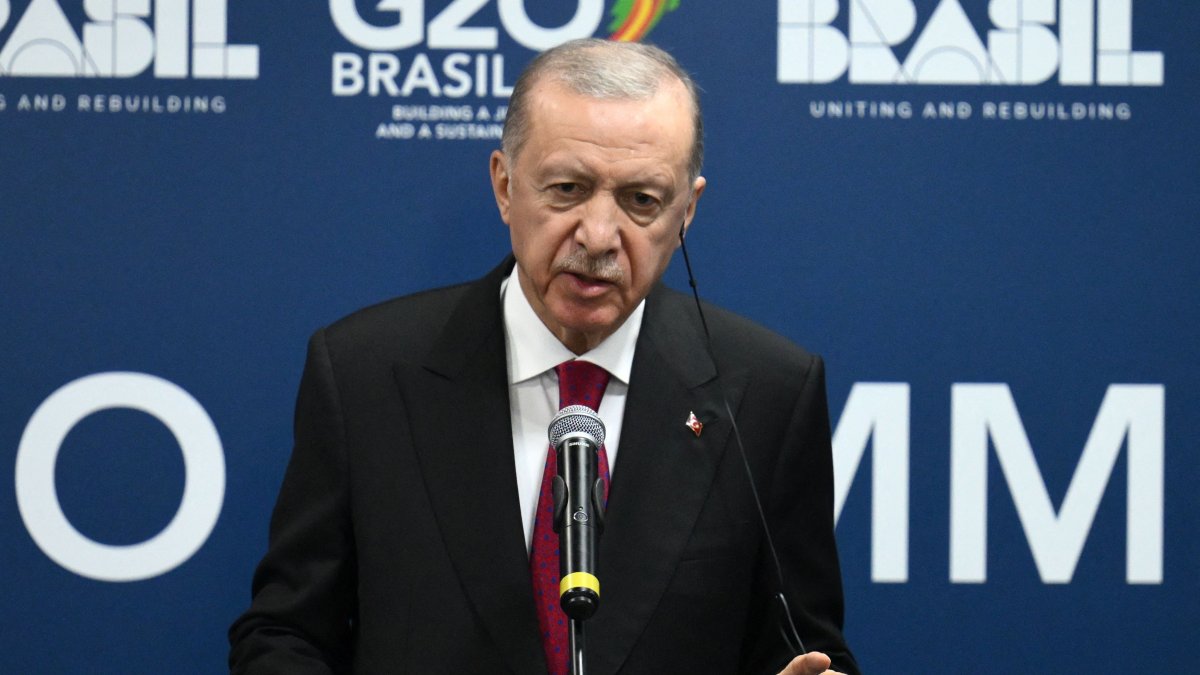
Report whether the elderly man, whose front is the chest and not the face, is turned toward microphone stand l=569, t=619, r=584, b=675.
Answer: yes

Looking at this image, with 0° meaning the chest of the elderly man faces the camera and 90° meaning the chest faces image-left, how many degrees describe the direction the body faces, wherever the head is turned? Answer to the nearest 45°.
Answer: approximately 0°

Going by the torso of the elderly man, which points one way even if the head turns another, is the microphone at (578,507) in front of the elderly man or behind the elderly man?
in front
